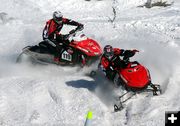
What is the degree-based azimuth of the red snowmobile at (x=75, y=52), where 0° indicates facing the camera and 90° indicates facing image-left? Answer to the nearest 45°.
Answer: approximately 270°

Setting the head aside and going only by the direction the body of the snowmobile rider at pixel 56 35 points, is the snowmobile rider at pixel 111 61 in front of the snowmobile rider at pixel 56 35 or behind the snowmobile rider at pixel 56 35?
in front

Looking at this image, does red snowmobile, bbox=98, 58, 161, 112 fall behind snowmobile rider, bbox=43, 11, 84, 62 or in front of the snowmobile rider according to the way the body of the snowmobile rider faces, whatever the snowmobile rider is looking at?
in front

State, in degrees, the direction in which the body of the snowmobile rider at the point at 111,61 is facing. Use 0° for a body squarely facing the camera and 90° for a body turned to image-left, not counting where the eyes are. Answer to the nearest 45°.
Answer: approximately 315°

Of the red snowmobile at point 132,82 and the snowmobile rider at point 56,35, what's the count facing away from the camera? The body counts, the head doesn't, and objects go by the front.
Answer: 0

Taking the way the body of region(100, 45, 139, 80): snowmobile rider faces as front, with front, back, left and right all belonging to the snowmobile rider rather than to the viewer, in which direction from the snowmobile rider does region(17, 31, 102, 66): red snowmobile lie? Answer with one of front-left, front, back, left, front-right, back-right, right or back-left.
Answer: back

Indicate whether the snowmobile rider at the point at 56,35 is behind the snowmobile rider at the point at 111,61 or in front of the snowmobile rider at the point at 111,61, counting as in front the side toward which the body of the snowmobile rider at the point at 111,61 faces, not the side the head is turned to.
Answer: behind

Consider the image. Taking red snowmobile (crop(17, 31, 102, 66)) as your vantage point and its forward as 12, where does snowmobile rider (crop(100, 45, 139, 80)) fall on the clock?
The snowmobile rider is roughly at 2 o'clock from the red snowmobile.

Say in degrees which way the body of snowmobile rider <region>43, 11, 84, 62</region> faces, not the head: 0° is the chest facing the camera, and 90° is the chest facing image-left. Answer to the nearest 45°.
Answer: approximately 315°
